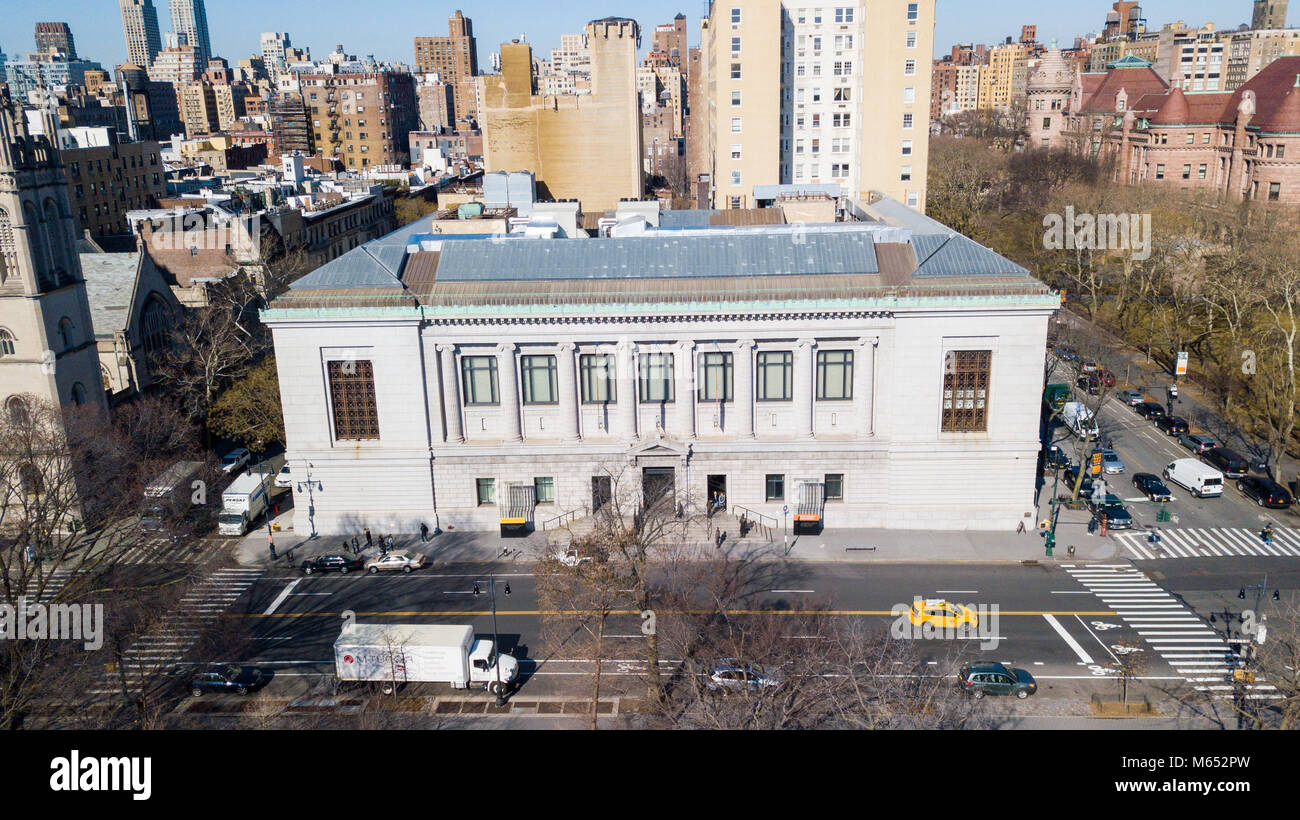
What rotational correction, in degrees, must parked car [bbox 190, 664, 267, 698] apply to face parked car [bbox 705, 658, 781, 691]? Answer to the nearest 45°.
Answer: approximately 45° to its right

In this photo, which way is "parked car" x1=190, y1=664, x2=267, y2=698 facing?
to the viewer's right

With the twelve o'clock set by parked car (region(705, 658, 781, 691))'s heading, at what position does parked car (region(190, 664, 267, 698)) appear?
parked car (region(190, 664, 267, 698)) is roughly at 6 o'clock from parked car (region(705, 658, 781, 691)).

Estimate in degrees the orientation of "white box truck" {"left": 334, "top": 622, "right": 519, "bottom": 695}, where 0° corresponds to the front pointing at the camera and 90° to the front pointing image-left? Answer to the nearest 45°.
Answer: approximately 270°

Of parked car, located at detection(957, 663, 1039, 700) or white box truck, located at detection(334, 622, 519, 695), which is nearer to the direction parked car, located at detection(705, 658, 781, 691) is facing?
the parked car

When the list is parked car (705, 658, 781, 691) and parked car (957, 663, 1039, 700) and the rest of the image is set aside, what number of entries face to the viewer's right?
2

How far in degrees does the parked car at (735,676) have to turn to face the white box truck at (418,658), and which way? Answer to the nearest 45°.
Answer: approximately 180°

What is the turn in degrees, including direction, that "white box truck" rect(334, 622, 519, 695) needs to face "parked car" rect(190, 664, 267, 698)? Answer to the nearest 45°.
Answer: approximately 180°

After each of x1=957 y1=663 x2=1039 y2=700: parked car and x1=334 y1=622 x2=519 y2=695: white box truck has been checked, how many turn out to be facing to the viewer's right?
2

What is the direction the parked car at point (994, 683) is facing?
to the viewer's right

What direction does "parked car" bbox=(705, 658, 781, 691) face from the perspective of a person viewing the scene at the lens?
facing to the right of the viewer
